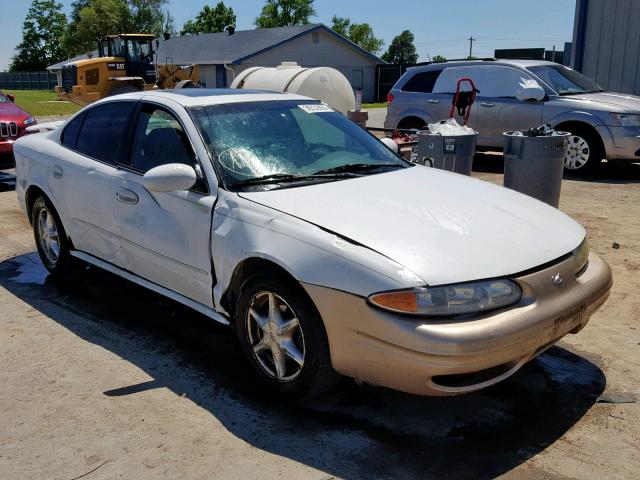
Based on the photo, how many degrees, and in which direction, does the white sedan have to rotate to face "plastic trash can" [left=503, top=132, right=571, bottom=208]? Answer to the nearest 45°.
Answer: approximately 90° to its left

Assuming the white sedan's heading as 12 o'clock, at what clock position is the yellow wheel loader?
The yellow wheel loader is roughly at 7 o'clock from the white sedan.

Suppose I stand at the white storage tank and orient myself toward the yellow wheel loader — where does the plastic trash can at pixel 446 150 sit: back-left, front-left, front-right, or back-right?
back-left

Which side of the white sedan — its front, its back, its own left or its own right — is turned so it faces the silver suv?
left

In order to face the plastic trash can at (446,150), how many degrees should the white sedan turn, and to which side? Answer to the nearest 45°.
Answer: approximately 135° to its left

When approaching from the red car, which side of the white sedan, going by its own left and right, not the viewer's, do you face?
back

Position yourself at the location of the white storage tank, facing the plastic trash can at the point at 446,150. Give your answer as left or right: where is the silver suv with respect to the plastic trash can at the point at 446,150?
left

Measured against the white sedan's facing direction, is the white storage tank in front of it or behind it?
behind

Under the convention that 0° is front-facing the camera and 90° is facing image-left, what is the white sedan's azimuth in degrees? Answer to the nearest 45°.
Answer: approximately 315°
